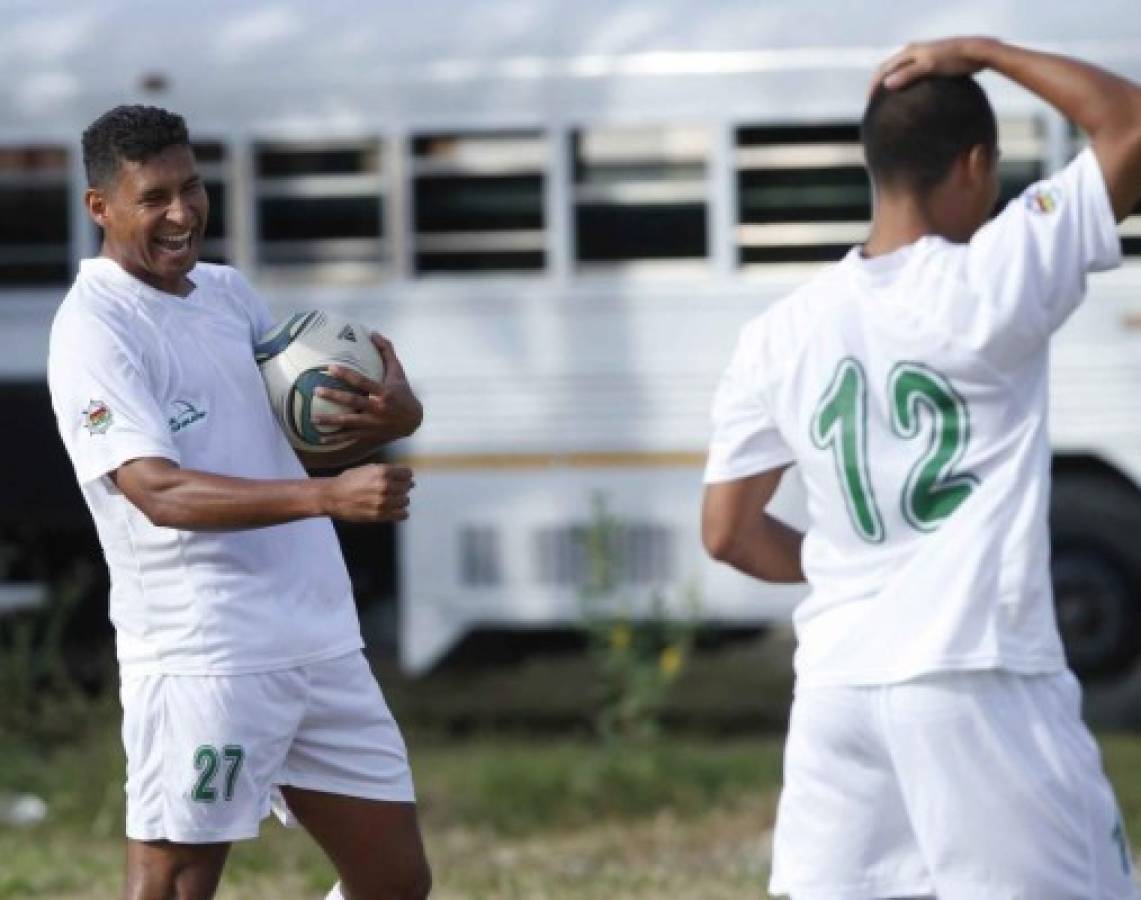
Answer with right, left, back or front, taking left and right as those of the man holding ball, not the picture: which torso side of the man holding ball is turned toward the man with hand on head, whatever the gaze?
front

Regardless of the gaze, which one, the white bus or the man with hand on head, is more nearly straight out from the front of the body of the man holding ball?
the man with hand on head

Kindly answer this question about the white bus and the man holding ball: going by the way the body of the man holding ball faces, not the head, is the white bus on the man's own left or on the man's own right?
on the man's own left

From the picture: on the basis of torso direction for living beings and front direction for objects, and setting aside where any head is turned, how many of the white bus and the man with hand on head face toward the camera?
0

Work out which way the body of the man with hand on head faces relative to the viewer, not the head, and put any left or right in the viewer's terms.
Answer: facing away from the viewer and to the right of the viewer

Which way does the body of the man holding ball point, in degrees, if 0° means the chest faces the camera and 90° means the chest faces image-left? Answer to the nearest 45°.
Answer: approximately 315°

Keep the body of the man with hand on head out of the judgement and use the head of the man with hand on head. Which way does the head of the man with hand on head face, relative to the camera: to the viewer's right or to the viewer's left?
to the viewer's right

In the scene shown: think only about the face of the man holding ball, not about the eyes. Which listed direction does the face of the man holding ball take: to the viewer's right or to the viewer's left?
to the viewer's right
